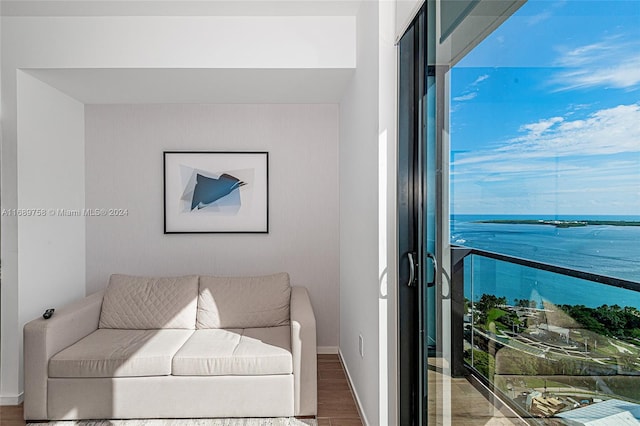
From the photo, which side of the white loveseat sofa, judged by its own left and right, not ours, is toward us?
front

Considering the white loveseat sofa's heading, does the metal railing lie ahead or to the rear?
ahead

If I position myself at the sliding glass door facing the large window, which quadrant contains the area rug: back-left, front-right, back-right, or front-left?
back-right

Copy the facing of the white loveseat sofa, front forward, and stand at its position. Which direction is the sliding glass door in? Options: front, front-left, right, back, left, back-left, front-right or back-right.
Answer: front-left
